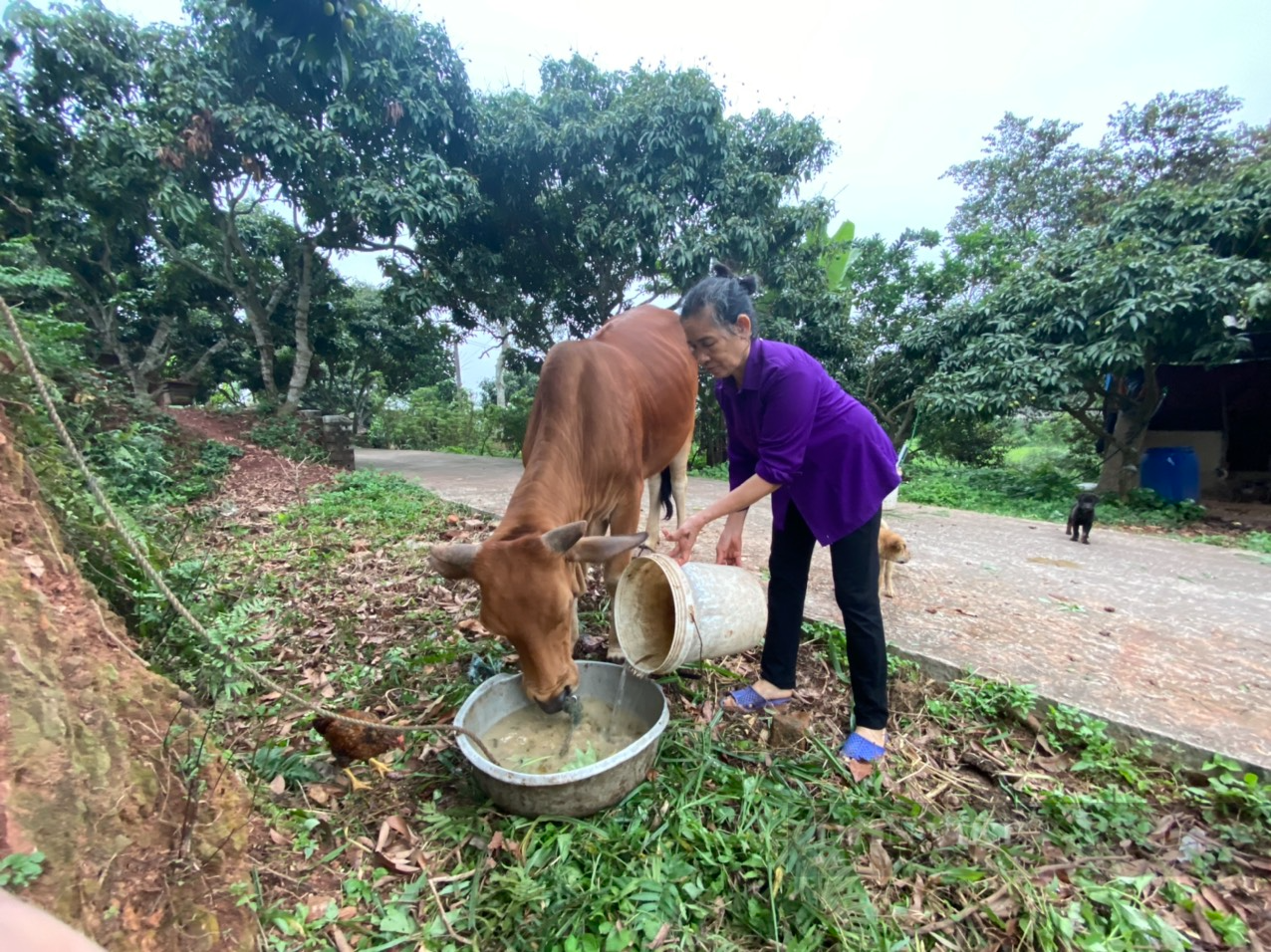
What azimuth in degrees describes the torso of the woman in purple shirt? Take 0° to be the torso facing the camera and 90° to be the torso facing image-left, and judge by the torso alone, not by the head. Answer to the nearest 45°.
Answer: approximately 45°

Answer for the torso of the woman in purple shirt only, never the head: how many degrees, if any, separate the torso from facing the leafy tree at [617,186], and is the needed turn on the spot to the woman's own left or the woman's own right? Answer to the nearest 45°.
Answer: approximately 90° to the woman's own right

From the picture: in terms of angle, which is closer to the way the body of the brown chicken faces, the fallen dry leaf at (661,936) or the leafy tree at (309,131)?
the fallen dry leaf

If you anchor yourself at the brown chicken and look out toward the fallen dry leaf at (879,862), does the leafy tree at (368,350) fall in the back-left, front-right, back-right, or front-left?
back-left

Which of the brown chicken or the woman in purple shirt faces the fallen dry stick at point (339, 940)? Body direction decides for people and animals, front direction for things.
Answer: the woman in purple shirt

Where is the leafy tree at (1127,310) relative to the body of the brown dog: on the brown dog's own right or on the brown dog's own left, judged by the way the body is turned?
on the brown dog's own left

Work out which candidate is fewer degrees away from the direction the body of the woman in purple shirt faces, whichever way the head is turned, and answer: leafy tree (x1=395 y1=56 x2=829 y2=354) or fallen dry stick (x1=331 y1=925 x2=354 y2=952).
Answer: the fallen dry stick

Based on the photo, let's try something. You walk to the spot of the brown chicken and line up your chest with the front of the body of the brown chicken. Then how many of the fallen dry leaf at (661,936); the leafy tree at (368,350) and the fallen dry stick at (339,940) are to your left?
1

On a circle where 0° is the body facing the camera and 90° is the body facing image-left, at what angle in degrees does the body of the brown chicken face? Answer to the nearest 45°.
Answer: approximately 270°

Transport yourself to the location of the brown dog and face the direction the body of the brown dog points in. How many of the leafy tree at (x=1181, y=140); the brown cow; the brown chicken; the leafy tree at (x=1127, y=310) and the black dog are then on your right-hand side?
2

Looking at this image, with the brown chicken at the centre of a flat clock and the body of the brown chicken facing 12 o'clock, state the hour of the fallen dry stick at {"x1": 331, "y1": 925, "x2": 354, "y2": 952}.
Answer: The fallen dry stick is roughly at 3 o'clock from the brown chicken.

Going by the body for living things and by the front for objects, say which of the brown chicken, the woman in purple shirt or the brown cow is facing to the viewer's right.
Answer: the brown chicken
